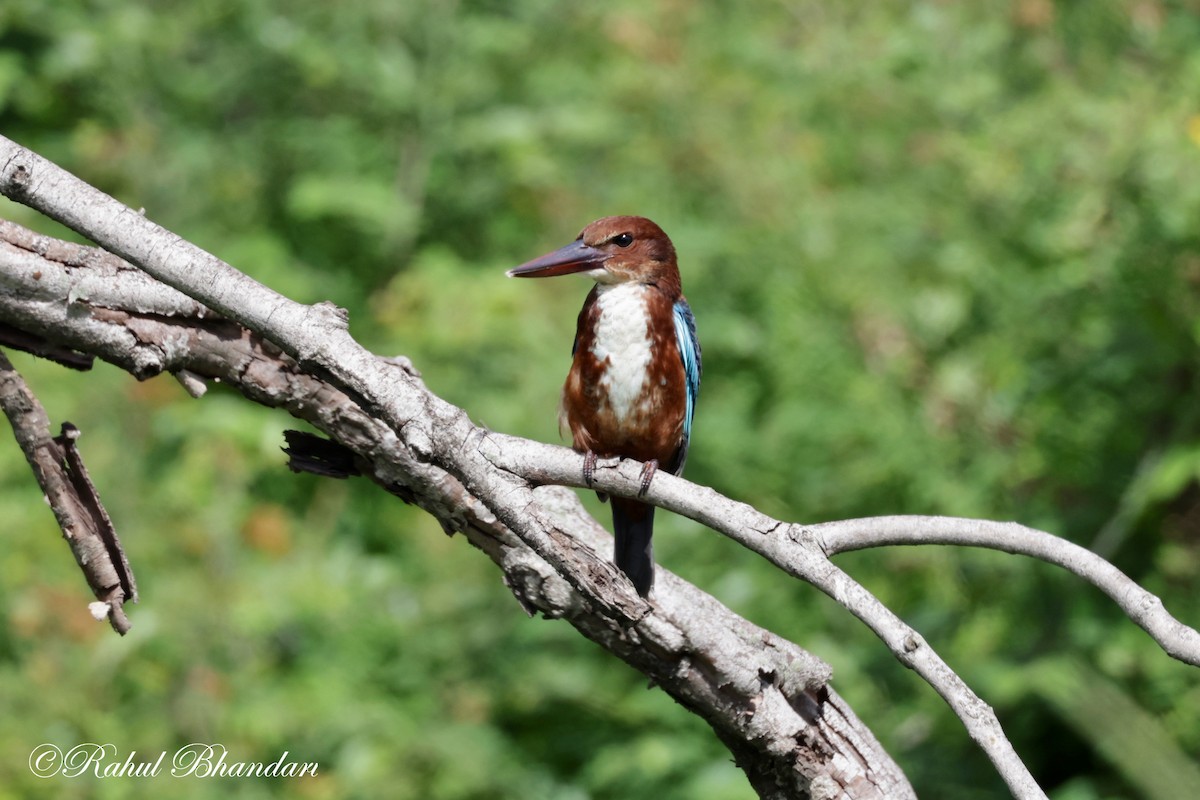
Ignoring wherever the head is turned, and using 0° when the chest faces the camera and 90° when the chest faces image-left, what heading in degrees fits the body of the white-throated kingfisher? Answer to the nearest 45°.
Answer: approximately 45°
